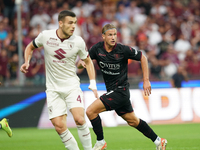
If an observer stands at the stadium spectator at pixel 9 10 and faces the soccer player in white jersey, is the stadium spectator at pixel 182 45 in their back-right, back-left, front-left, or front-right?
front-left

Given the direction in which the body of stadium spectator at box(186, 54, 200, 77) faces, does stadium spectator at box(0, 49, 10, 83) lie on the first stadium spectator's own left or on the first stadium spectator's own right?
on the first stadium spectator's own right

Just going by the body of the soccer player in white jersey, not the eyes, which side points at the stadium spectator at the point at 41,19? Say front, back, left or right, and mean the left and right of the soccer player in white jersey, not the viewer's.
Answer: back

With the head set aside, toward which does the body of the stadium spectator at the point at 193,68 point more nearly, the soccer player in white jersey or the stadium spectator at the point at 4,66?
the soccer player in white jersey

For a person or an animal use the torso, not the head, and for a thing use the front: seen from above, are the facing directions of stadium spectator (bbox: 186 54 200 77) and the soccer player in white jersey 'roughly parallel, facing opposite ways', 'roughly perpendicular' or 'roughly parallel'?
roughly parallel

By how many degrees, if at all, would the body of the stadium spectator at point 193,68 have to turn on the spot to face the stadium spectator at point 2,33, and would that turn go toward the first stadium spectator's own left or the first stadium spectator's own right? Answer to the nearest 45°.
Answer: approximately 90° to the first stadium spectator's own right

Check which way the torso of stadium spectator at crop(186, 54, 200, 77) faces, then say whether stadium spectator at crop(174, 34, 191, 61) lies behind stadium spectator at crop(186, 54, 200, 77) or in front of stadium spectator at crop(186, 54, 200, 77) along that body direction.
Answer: behind

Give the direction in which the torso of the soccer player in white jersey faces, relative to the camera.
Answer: toward the camera

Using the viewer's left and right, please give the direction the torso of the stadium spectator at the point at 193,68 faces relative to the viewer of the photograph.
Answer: facing the viewer
